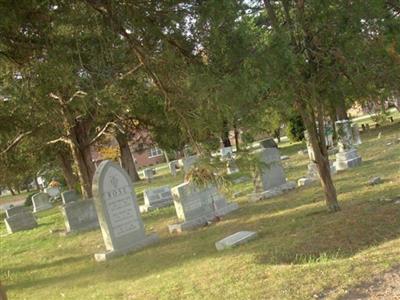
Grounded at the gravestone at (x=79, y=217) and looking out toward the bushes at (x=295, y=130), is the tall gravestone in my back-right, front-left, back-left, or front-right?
back-right

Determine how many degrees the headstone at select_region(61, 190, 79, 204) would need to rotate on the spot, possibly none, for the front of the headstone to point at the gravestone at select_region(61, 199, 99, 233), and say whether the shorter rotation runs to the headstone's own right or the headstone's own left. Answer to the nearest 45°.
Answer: approximately 45° to the headstone's own right

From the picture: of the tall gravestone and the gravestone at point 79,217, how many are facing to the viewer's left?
0

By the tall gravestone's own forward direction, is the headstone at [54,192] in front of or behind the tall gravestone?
behind

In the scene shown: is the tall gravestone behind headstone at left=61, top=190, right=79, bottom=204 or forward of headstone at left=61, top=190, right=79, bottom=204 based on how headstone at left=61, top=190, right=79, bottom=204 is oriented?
forward

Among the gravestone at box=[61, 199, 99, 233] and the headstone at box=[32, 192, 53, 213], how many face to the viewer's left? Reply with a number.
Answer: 0

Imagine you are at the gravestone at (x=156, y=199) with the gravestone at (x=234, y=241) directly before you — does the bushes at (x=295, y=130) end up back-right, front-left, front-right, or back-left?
back-left

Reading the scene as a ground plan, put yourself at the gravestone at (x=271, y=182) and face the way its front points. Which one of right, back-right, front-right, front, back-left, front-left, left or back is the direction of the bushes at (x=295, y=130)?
back-left

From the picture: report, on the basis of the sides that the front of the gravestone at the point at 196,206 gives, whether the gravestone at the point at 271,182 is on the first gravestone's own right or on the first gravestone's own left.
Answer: on the first gravestone's own left

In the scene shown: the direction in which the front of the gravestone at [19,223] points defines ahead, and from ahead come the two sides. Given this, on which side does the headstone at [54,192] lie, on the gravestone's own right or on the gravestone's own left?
on the gravestone's own left
